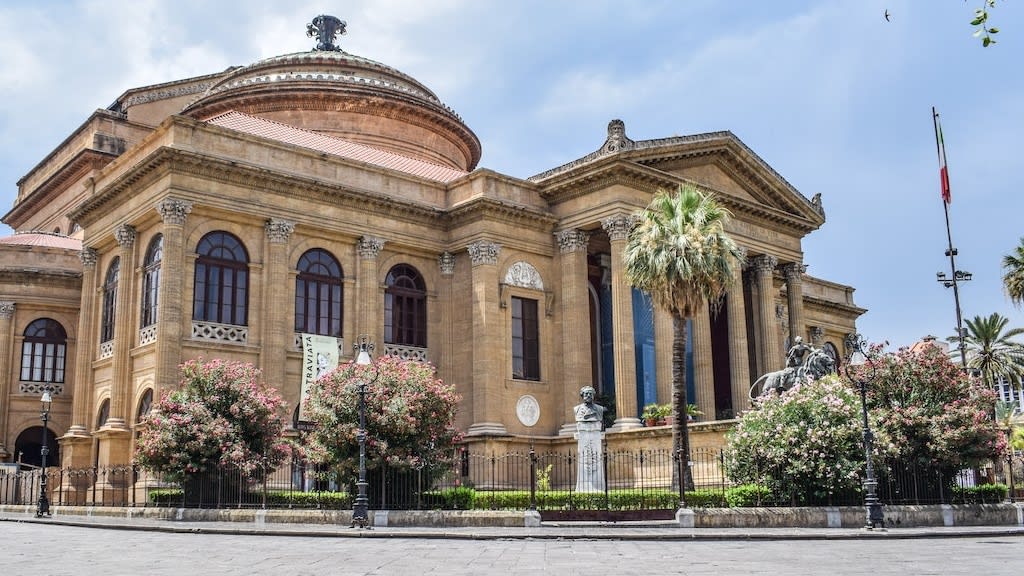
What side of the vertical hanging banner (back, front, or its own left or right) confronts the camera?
front

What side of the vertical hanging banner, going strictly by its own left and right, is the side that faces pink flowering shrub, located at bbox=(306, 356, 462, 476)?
front

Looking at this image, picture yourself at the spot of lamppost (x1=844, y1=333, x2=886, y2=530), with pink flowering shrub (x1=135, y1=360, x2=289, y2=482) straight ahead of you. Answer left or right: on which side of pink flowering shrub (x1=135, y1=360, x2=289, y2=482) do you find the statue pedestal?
right

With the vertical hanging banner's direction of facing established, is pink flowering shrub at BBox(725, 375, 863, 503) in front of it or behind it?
in front

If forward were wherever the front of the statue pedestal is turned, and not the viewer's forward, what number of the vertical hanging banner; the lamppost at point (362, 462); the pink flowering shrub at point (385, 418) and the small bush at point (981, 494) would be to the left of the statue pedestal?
1

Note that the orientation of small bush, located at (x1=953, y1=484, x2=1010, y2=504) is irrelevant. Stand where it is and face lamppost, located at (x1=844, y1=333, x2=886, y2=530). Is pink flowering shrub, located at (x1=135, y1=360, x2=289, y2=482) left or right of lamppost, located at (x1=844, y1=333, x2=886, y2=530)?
right

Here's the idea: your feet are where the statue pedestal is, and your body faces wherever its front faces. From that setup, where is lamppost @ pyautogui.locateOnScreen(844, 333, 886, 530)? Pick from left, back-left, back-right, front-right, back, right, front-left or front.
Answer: front-left

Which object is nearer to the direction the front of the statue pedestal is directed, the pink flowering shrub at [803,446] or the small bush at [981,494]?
the pink flowering shrub

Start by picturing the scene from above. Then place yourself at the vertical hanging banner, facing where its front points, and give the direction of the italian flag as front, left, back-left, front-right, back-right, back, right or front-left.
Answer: left

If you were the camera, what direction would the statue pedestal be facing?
facing the viewer

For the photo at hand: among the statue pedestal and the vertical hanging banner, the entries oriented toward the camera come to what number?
2

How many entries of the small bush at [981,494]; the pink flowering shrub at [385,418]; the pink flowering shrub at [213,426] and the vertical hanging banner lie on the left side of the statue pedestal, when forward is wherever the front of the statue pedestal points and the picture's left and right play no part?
1

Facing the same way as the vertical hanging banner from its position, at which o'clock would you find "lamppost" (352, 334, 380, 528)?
The lamppost is roughly at 12 o'clock from the vertical hanging banner.

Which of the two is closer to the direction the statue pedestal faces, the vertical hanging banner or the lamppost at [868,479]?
the lamppost

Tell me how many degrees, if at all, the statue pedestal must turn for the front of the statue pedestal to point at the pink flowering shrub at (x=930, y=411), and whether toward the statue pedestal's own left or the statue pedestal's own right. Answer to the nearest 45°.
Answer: approximately 45° to the statue pedestal's own left

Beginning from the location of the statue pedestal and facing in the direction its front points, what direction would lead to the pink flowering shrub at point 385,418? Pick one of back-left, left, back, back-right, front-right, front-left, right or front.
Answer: front-right
